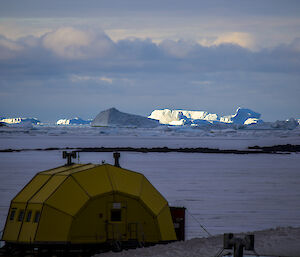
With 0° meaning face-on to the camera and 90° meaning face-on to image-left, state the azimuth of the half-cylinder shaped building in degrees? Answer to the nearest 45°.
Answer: approximately 315°
